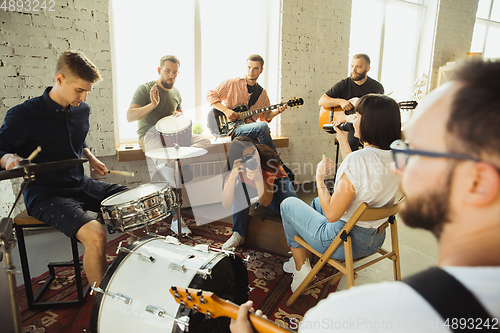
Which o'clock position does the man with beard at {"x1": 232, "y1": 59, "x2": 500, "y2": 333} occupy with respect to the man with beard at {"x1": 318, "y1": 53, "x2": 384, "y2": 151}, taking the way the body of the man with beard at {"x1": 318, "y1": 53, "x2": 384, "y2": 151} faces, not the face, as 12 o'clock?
the man with beard at {"x1": 232, "y1": 59, "x2": 500, "y2": 333} is roughly at 12 o'clock from the man with beard at {"x1": 318, "y1": 53, "x2": 384, "y2": 151}.

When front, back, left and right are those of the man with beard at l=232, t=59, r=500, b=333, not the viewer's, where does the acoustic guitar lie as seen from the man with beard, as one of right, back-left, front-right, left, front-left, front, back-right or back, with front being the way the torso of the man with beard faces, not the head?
front-right

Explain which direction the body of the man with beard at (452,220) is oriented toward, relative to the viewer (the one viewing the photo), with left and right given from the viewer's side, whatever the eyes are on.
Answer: facing away from the viewer and to the left of the viewer

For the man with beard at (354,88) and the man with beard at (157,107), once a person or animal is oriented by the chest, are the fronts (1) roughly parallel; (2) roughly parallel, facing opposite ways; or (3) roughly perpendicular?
roughly perpendicular

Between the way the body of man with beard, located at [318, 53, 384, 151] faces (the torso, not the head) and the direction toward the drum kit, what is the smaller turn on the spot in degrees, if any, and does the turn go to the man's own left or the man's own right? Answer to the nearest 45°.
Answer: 0° — they already face it

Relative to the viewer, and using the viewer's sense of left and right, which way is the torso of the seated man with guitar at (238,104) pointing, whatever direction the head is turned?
facing the viewer and to the right of the viewer

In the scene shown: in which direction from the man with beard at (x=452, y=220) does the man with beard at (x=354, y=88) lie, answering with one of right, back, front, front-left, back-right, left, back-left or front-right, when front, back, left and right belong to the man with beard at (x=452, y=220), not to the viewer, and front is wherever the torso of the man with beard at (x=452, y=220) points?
front-right

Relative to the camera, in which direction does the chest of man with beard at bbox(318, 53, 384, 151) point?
toward the camera

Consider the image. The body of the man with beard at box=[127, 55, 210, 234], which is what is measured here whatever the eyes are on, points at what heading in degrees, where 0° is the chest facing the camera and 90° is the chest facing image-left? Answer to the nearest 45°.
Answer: approximately 315°
